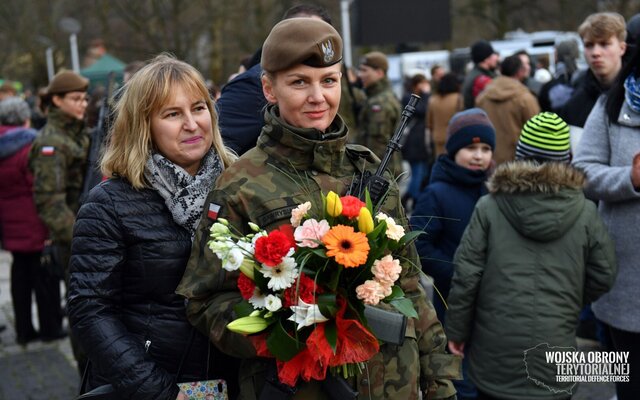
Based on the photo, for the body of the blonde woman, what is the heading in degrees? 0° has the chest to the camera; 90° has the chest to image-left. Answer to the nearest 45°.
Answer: approximately 315°

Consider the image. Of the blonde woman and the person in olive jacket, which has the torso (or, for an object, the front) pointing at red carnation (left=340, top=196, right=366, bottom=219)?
the blonde woman

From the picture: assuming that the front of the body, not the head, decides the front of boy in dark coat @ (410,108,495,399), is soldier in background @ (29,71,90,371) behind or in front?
behind

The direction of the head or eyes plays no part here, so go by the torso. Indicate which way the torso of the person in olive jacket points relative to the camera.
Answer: away from the camera

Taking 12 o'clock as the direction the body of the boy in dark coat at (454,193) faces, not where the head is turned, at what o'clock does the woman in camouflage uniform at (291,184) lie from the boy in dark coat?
The woman in camouflage uniform is roughly at 2 o'clock from the boy in dark coat.

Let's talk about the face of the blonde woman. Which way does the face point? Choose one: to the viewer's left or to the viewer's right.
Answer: to the viewer's right

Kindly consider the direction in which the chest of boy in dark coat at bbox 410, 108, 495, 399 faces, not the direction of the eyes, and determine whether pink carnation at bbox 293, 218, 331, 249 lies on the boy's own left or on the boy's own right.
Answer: on the boy's own right

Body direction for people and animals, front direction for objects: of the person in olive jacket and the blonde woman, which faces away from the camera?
the person in olive jacket

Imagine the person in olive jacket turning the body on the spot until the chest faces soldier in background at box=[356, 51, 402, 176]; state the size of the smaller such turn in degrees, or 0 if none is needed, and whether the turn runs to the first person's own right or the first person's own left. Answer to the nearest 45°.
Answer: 0° — they already face them
